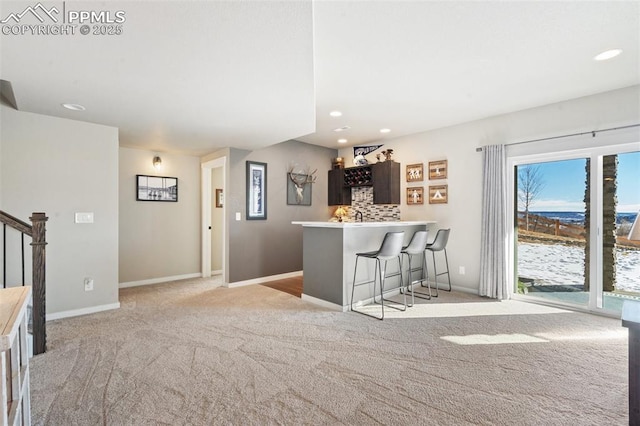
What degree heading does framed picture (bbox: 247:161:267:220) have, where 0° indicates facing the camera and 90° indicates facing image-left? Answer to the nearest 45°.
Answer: approximately 315°

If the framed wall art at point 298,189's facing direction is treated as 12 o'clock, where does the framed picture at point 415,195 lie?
The framed picture is roughly at 11 o'clock from the framed wall art.

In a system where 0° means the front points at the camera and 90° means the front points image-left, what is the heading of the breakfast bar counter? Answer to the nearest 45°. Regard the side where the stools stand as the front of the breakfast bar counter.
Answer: approximately 315°

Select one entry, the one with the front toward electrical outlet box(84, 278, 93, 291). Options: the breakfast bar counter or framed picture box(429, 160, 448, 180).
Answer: the framed picture

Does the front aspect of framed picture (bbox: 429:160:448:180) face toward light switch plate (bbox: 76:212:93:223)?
yes

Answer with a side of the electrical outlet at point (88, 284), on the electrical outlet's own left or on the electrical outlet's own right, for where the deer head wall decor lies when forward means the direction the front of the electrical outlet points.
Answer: on the electrical outlet's own left

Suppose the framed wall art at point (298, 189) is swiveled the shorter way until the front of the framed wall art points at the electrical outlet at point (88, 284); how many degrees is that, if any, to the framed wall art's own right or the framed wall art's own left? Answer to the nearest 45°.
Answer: approximately 90° to the framed wall art's own right

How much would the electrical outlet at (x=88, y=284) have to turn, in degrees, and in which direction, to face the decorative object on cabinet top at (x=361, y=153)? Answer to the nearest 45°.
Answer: approximately 90° to its left

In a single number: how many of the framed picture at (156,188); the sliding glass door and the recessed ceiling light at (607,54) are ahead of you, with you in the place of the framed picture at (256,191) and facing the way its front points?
2

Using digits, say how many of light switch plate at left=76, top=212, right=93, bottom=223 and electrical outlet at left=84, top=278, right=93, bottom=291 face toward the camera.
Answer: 2
